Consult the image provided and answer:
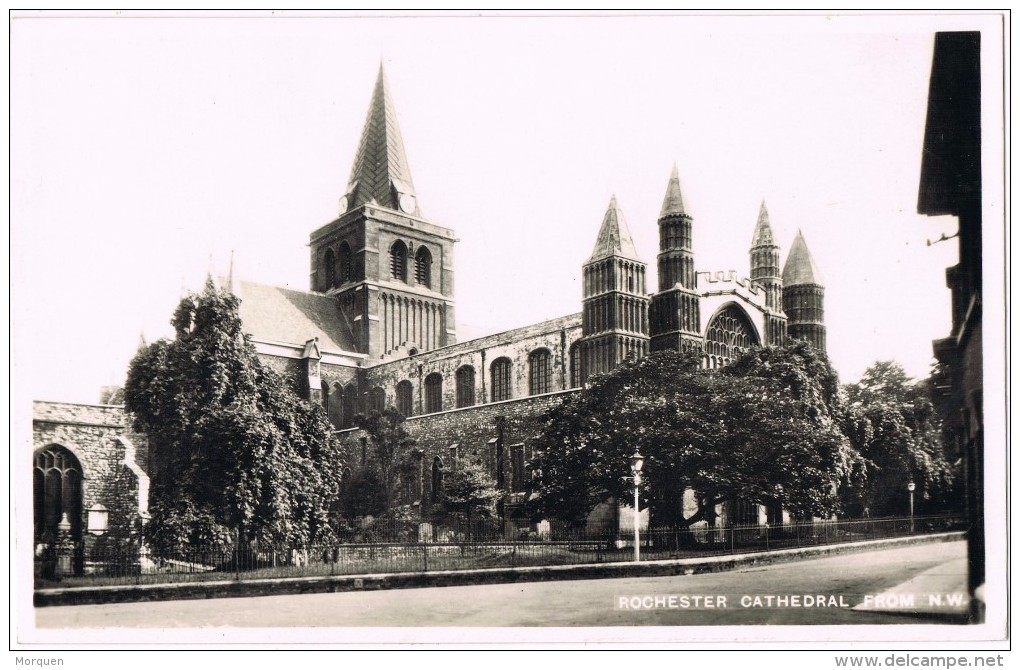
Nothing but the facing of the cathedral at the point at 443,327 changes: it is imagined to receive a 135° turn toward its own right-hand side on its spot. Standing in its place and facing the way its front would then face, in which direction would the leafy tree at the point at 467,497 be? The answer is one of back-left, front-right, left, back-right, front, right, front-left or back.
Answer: left

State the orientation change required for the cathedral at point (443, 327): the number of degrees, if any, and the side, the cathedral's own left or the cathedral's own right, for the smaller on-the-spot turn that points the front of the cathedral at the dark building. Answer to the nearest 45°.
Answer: approximately 45° to the cathedral's own right

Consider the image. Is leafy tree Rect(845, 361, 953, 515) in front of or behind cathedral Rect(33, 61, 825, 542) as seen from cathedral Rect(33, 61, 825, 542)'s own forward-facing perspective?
in front

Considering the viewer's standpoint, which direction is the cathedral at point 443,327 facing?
facing the viewer and to the right of the viewer

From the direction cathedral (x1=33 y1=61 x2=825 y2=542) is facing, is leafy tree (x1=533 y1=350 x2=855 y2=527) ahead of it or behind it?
ahead

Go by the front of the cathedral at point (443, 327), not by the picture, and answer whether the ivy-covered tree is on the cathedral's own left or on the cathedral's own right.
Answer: on the cathedral's own right
